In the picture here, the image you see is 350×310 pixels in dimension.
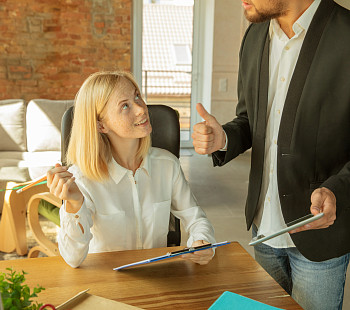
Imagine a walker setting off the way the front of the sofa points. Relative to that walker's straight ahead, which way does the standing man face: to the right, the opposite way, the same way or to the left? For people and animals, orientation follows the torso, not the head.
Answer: to the right

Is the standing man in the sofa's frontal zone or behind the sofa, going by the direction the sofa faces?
frontal zone

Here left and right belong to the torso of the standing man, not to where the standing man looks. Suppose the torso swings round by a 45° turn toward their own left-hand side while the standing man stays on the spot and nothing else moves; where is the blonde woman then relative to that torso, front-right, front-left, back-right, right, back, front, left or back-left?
right

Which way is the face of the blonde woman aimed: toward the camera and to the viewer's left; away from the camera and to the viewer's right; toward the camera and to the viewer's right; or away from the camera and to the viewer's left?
toward the camera and to the viewer's right

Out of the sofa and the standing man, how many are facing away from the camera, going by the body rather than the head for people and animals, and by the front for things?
0

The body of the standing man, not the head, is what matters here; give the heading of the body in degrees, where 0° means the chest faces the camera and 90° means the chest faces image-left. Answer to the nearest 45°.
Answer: approximately 45°

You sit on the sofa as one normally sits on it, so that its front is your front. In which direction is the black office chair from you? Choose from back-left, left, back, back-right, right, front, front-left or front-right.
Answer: front

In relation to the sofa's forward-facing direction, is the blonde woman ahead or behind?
ahead

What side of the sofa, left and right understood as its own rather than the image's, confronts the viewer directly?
front

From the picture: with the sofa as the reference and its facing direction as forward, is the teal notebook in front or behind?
in front

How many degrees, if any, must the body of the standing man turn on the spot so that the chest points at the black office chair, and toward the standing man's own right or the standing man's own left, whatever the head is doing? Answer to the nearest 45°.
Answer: approximately 90° to the standing man's own right

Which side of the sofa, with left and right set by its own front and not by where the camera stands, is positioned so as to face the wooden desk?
front

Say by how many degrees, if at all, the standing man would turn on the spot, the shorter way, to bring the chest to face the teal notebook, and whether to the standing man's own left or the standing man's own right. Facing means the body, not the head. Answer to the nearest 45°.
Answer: approximately 45° to the standing man's own left
